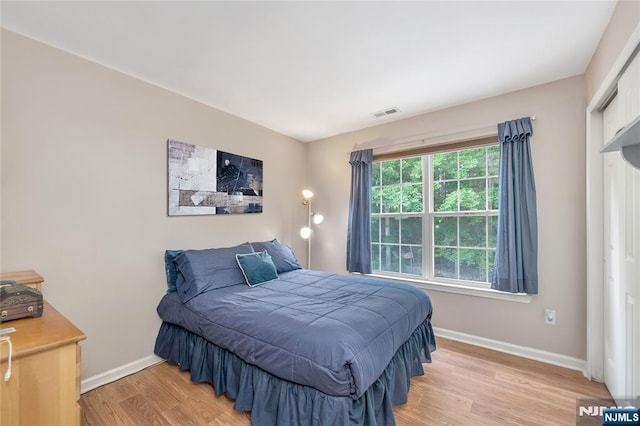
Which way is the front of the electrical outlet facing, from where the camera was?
facing the viewer

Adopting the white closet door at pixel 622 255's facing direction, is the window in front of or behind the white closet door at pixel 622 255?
in front

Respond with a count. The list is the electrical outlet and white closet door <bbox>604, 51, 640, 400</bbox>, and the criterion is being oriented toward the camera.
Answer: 1

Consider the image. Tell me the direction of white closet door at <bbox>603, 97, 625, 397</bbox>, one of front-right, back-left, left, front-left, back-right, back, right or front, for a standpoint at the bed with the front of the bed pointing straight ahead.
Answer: front-left

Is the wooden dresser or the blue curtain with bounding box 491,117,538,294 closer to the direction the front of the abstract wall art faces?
the blue curtain

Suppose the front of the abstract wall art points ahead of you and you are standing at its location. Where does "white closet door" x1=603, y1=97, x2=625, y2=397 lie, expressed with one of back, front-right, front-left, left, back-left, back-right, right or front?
front

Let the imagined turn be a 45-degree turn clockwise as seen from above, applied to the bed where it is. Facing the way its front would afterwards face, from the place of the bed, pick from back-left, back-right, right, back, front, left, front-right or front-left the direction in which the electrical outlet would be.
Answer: left

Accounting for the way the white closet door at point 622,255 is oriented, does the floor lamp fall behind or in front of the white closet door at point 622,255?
in front

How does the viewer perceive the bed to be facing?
facing the viewer and to the right of the viewer

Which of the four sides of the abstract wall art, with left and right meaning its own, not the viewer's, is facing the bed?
front

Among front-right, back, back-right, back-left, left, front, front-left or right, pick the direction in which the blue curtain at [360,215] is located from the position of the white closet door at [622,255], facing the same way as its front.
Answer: front

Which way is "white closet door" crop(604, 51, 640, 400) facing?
to the viewer's left
